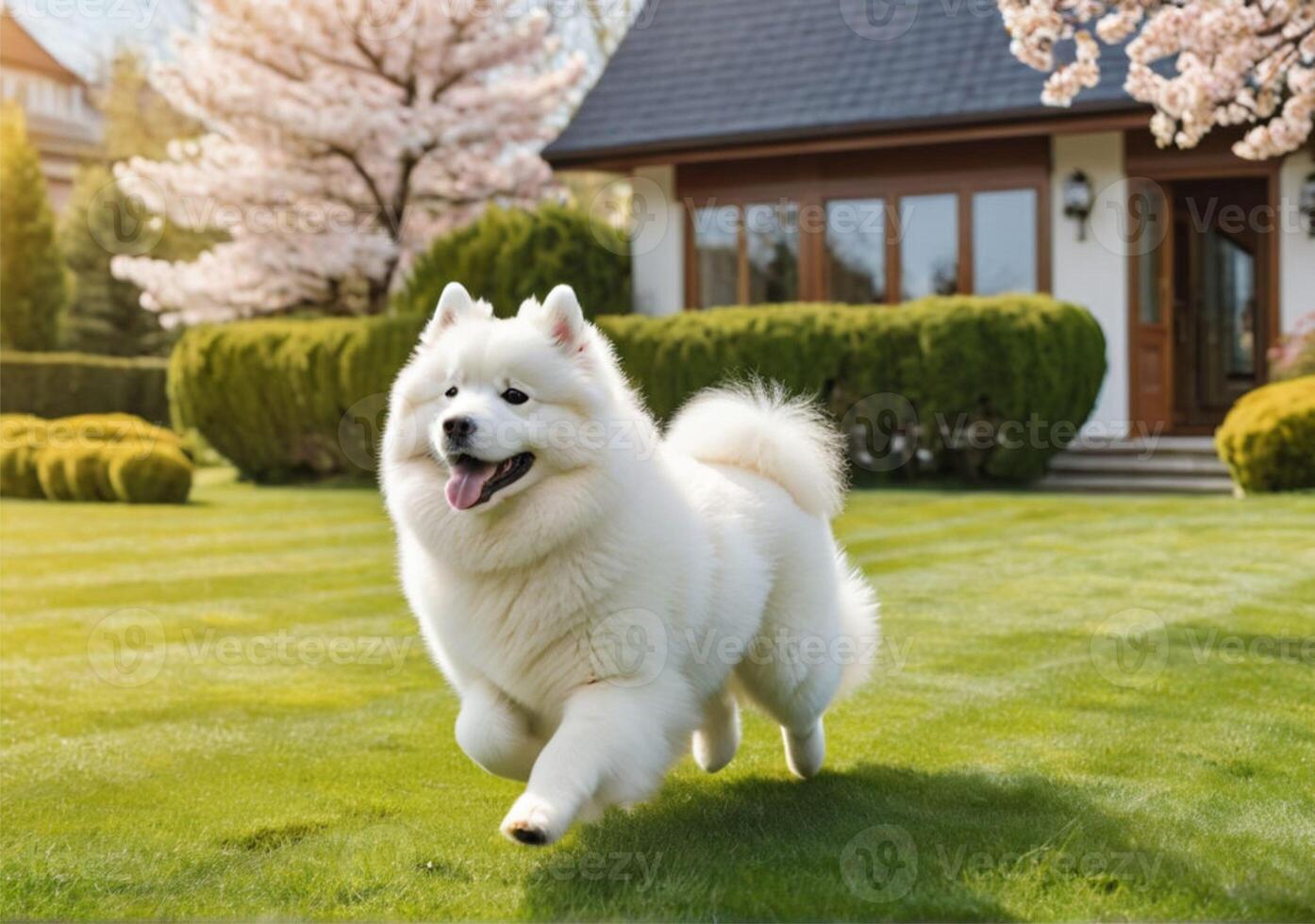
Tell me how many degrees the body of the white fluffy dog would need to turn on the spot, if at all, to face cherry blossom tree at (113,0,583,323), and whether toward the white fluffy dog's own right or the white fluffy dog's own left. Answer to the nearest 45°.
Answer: approximately 135° to the white fluffy dog's own right

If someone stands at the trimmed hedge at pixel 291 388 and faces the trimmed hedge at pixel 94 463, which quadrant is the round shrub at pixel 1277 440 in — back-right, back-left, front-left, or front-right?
back-left

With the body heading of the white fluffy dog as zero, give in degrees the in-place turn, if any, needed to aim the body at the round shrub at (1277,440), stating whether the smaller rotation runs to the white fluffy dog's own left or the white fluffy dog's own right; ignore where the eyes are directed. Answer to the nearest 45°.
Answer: approximately 180°

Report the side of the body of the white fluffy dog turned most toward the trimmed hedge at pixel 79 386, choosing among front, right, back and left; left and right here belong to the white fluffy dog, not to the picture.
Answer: right

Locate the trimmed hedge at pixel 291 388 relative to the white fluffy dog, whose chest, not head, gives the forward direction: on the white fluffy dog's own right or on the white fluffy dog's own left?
on the white fluffy dog's own right

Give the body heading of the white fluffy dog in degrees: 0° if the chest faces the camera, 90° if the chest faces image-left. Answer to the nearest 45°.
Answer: approximately 45°

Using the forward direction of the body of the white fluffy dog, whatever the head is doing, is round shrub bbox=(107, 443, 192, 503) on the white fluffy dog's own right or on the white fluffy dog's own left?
on the white fluffy dog's own right

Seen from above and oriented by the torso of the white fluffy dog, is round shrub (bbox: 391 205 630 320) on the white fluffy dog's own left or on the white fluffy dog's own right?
on the white fluffy dog's own right
